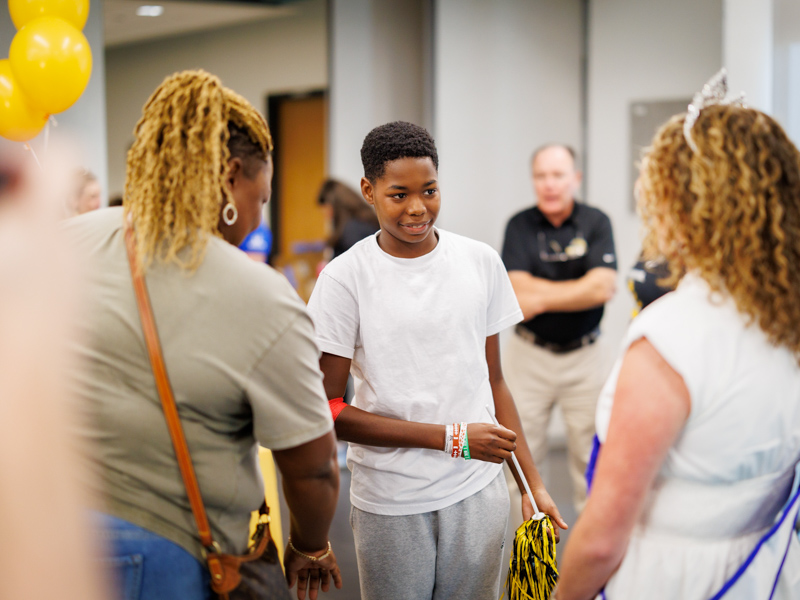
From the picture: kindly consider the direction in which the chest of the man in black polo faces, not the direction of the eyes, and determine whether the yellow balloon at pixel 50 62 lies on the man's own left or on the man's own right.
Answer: on the man's own right

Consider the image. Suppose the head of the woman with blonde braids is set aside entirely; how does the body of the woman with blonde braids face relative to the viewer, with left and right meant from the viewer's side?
facing away from the viewer and to the right of the viewer

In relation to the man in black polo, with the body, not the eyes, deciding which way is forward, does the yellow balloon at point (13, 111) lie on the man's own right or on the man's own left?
on the man's own right

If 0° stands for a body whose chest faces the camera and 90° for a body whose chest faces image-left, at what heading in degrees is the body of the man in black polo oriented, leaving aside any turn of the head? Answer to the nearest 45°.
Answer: approximately 0°

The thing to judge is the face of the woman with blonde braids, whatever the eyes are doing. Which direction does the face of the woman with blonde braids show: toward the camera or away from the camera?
away from the camera

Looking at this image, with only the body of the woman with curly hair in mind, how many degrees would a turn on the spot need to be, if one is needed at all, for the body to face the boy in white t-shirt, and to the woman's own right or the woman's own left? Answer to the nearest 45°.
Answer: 0° — they already face them

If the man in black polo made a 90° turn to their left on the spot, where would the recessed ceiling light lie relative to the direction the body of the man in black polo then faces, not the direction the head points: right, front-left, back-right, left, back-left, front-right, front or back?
back-left

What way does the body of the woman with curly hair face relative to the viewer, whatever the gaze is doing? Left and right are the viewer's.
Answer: facing away from the viewer and to the left of the viewer
